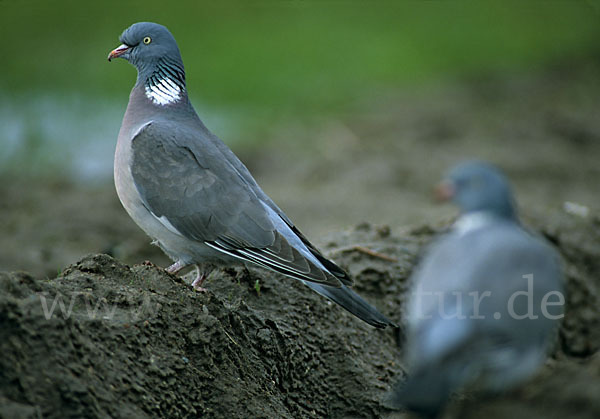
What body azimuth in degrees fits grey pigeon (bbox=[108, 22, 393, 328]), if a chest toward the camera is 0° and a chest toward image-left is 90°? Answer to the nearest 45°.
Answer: approximately 90°

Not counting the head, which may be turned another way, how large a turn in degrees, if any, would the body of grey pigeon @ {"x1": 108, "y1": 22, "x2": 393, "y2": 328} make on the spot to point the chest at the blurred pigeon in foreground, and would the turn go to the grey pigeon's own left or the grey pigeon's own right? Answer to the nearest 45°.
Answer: approximately 135° to the grey pigeon's own left
